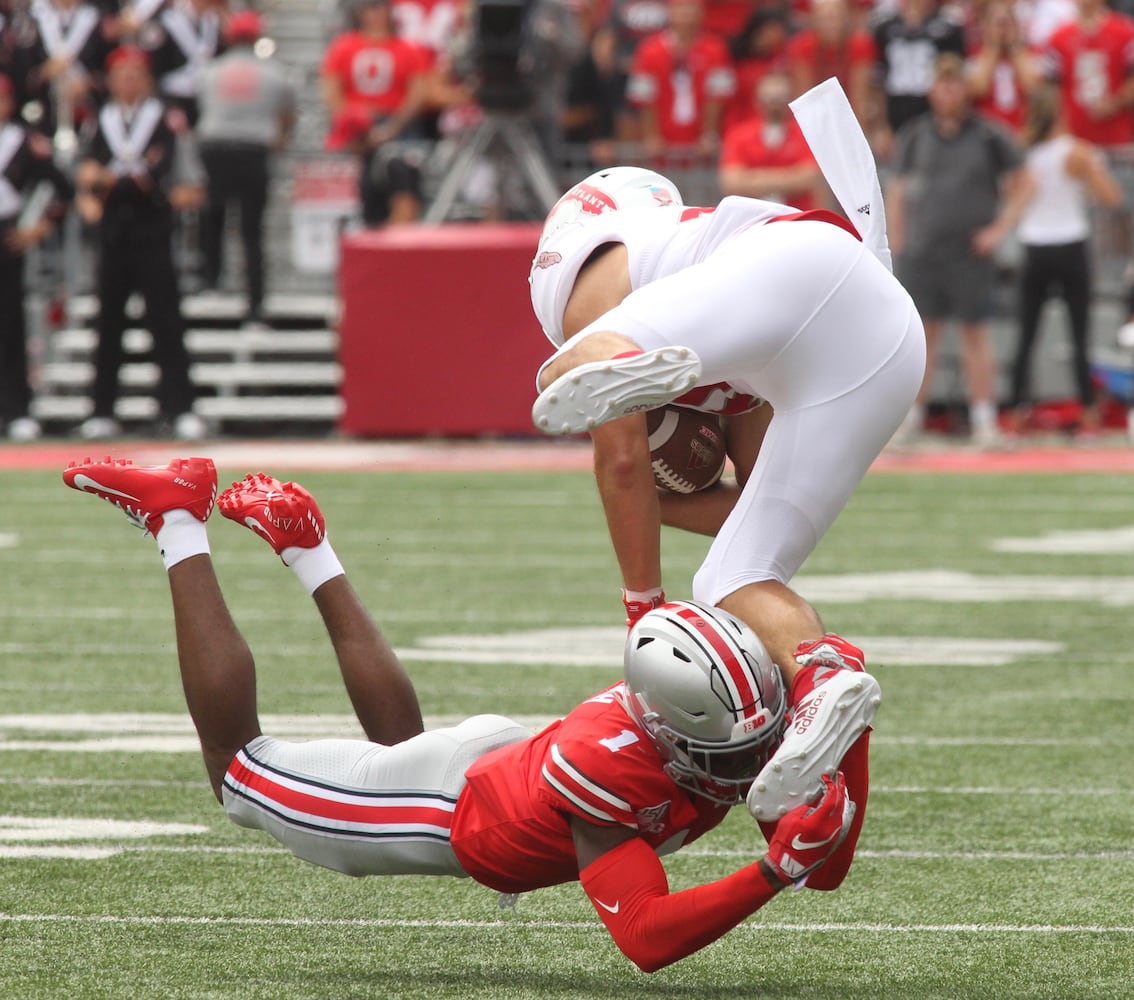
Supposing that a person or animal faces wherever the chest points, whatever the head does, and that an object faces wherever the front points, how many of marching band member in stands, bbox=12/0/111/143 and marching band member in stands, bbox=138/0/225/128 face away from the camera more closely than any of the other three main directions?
0

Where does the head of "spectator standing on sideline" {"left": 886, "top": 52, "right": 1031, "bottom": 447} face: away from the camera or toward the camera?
toward the camera

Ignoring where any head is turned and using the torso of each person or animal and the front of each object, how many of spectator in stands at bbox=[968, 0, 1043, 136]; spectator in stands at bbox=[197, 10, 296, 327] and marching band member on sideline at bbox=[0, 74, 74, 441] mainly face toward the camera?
2

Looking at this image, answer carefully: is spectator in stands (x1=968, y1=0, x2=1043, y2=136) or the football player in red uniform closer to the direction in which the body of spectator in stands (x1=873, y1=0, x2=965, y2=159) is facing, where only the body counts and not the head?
the football player in red uniform

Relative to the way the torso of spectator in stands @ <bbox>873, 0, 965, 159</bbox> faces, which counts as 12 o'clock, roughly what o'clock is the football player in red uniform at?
The football player in red uniform is roughly at 12 o'clock from the spectator in stands.

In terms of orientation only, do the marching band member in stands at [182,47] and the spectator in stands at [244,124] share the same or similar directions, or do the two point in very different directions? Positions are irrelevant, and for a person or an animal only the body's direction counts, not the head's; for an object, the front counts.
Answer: very different directions

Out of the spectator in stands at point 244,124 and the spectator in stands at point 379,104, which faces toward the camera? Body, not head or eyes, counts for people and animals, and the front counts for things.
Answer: the spectator in stands at point 379,104

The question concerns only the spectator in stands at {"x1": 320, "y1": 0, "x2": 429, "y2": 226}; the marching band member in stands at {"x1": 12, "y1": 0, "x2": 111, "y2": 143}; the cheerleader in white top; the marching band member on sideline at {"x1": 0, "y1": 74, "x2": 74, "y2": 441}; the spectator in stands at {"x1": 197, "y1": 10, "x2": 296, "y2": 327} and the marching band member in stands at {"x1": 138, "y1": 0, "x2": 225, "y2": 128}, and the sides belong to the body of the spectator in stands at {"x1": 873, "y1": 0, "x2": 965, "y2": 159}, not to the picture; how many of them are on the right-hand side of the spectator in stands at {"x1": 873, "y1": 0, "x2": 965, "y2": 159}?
5

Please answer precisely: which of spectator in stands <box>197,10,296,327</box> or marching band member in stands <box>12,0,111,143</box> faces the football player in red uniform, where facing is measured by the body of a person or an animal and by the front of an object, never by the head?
marching band member in stands <box>12,0,111,143</box>

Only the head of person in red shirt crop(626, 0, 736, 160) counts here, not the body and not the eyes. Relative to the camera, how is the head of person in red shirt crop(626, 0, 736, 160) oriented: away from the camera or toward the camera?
toward the camera

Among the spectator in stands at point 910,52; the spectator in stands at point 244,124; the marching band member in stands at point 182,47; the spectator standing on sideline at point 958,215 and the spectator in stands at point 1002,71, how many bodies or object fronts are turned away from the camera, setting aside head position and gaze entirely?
1

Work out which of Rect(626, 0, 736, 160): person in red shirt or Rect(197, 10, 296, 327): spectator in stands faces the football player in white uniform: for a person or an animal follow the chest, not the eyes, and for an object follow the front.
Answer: the person in red shirt

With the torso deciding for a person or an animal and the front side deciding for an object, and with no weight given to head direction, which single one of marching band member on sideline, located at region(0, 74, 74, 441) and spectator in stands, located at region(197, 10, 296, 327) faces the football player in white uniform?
marching band member on sideline, located at region(0, 74, 74, 441)

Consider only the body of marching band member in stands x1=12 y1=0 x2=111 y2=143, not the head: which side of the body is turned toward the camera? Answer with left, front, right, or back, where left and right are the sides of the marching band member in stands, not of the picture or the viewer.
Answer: front

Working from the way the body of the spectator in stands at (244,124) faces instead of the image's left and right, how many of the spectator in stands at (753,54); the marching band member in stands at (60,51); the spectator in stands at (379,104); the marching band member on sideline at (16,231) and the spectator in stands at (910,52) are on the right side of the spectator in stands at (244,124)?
3

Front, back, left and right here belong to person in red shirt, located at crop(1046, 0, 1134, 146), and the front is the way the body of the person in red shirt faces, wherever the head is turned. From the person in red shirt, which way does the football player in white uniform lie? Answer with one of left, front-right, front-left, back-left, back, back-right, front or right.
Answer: front

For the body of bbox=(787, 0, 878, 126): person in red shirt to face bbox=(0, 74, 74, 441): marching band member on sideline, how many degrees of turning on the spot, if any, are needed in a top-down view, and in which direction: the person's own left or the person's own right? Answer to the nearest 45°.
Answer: approximately 90° to the person's own right

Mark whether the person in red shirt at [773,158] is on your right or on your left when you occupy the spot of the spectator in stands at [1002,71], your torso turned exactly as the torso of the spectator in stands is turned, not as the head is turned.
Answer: on your right

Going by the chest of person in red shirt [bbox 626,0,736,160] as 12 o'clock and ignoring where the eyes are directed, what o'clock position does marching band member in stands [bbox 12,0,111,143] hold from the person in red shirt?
The marching band member in stands is roughly at 3 o'clock from the person in red shirt.

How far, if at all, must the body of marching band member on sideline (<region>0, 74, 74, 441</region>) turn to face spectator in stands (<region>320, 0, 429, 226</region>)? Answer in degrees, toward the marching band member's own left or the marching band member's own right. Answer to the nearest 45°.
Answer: approximately 90° to the marching band member's own left

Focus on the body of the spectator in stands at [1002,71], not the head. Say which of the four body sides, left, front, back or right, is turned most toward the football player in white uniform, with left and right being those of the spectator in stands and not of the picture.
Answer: front

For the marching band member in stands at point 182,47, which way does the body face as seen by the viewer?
toward the camera

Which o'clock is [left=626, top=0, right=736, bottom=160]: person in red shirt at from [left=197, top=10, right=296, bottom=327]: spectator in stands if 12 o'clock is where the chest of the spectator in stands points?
The person in red shirt is roughly at 3 o'clock from the spectator in stands.
